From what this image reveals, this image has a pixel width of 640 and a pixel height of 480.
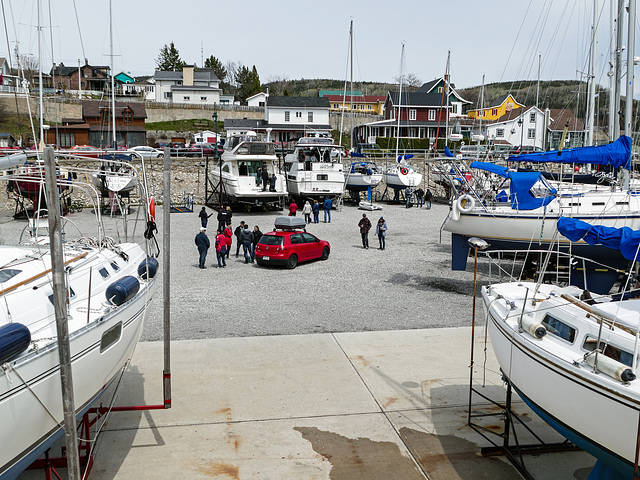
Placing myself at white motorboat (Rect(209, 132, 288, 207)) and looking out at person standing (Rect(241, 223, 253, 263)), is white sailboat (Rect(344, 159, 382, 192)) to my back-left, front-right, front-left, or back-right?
back-left

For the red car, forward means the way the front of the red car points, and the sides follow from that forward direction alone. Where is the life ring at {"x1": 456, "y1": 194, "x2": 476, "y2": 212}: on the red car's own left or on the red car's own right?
on the red car's own right
